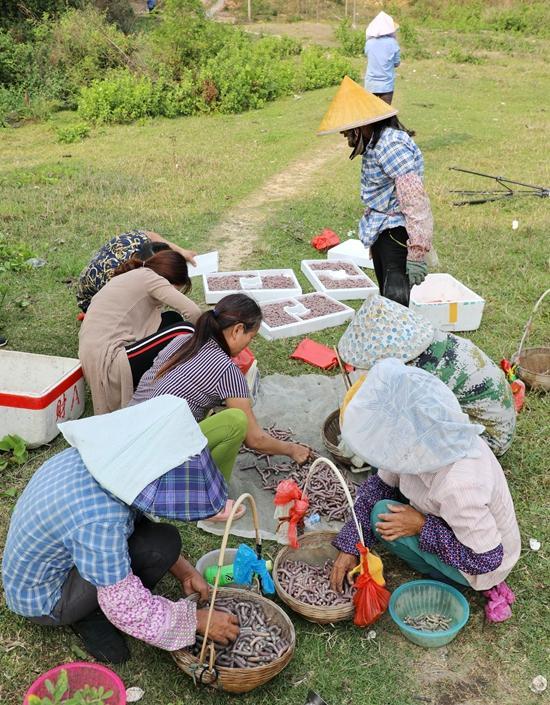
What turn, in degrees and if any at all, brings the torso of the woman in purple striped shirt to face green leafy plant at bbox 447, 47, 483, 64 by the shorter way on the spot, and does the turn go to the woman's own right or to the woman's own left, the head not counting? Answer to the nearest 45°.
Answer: approximately 90° to the woman's own left

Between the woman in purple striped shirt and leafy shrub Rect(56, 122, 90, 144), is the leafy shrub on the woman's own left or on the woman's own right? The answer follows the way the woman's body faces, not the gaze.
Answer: on the woman's own left

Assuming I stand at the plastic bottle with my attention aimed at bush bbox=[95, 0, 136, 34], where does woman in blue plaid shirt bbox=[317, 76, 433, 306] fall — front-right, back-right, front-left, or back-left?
front-right

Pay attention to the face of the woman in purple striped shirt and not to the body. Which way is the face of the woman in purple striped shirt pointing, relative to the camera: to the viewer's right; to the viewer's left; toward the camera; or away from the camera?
to the viewer's right

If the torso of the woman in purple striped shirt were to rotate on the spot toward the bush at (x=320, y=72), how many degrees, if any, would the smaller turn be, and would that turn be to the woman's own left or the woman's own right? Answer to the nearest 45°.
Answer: approximately 90° to the woman's own left

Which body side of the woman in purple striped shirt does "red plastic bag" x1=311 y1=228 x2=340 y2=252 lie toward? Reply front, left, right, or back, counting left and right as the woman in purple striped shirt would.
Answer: left

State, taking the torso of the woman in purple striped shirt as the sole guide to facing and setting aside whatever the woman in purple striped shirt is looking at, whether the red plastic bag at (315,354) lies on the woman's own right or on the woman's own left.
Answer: on the woman's own left

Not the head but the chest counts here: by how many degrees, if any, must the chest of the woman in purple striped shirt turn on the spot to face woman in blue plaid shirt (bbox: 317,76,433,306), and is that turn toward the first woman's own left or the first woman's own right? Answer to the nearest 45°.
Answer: approximately 45° to the first woman's own left

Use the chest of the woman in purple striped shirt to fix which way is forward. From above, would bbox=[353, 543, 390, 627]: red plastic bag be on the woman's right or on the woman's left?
on the woman's right

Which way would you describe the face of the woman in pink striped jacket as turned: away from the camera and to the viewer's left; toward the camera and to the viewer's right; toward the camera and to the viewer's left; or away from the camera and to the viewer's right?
toward the camera and to the viewer's left

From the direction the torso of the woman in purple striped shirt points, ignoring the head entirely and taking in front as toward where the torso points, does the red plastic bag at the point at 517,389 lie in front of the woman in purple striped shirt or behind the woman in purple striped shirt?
in front

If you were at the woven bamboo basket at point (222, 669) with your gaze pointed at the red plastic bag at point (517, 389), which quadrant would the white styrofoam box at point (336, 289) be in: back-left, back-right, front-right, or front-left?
front-left

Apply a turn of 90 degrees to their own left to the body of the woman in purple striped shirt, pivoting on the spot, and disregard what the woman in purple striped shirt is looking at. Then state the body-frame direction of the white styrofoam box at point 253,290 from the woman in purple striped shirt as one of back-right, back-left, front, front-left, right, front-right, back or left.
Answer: front

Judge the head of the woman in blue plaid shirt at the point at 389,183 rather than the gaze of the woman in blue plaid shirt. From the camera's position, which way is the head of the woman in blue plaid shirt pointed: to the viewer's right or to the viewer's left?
to the viewer's left

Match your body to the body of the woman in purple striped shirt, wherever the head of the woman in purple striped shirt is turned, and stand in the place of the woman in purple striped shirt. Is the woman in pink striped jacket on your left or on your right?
on your right

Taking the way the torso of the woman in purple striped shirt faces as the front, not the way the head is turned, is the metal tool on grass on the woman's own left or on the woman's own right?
on the woman's own left

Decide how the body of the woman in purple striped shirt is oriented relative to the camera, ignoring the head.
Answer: to the viewer's right

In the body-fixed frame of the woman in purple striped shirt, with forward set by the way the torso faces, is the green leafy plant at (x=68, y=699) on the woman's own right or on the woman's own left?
on the woman's own right

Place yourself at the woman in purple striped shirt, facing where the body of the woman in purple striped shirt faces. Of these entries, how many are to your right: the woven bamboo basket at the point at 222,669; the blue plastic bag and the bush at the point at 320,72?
2

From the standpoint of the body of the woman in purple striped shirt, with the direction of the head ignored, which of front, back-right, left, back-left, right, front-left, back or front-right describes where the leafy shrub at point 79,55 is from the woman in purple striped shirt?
left
